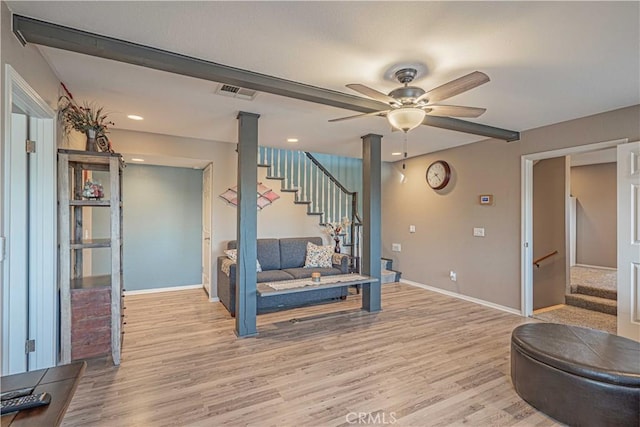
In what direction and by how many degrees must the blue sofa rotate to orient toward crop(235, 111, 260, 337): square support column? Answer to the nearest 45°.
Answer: approximately 45° to its right

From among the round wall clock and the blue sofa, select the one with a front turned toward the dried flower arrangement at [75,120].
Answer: the round wall clock

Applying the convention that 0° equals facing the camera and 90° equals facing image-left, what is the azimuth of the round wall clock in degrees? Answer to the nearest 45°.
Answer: approximately 45°

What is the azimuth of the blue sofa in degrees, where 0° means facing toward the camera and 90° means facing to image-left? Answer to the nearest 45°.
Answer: approximately 315°
